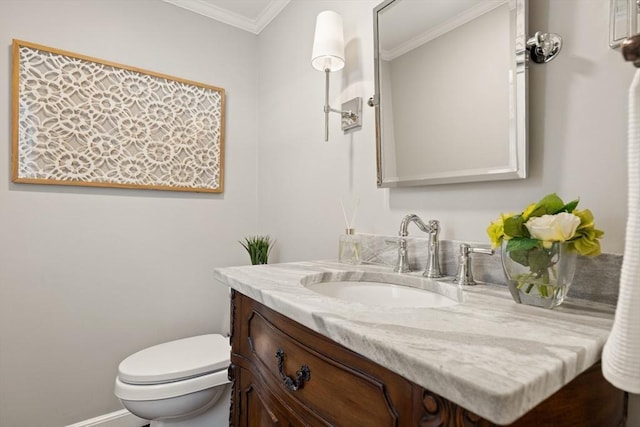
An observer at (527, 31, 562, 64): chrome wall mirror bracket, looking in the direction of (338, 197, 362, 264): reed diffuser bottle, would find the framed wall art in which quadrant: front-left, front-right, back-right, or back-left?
front-left

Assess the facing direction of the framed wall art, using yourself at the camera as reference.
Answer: facing the viewer and to the right of the viewer

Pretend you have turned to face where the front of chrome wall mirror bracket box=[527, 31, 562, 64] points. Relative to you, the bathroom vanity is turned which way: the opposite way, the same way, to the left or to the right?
the same way

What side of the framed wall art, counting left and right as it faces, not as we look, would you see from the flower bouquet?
front

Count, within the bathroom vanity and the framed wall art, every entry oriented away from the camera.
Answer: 0

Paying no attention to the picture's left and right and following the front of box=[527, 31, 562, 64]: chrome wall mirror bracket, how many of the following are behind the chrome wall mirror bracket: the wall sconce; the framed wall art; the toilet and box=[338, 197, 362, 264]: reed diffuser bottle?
0

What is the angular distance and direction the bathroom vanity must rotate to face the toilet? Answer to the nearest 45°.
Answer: approximately 90° to its right

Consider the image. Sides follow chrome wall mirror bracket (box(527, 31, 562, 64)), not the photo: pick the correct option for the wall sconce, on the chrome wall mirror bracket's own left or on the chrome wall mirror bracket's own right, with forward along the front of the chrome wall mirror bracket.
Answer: on the chrome wall mirror bracket's own right

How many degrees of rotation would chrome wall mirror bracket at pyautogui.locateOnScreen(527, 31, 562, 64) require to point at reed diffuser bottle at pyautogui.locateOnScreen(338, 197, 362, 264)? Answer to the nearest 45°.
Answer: approximately 45° to its right

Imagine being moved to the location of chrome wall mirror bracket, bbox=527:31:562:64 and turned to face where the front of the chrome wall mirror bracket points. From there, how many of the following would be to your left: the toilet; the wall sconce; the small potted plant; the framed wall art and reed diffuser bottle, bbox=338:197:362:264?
0

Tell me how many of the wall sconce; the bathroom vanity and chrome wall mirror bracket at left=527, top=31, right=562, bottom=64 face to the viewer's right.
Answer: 0

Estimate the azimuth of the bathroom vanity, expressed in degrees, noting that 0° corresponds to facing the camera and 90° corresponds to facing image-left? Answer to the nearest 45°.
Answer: approximately 45°

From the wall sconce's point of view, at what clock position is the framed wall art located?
The framed wall art is roughly at 2 o'clock from the wall sconce.

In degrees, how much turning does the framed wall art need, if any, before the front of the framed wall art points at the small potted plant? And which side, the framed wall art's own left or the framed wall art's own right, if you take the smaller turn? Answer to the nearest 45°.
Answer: approximately 45° to the framed wall art's own left

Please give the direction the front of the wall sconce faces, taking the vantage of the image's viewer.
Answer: facing the viewer and to the left of the viewer
